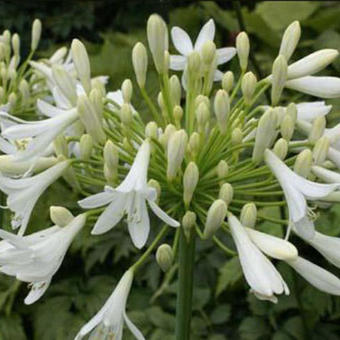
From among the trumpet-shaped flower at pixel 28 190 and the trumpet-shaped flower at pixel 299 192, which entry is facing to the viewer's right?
the trumpet-shaped flower at pixel 299 192

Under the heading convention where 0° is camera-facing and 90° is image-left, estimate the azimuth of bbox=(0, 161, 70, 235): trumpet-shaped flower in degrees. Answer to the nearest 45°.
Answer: approximately 90°

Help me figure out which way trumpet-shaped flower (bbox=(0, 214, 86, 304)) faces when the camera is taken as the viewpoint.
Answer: facing to the left of the viewer

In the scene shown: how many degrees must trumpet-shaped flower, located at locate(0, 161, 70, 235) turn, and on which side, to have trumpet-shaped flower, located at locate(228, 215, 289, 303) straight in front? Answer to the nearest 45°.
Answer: approximately 135° to its left

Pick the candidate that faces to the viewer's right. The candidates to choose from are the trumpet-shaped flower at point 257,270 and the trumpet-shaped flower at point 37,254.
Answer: the trumpet-shaped flower at point 257,270

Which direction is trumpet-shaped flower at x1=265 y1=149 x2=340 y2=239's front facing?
to the viewer's right

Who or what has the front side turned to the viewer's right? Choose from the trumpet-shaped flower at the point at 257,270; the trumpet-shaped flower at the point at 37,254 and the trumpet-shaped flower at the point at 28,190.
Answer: the trumpet-shaped flower at the point at 257,270

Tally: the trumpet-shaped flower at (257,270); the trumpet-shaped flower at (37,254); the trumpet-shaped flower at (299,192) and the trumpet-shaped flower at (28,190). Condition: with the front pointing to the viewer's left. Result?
2

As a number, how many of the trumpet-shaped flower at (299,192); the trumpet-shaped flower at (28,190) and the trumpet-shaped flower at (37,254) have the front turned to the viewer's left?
2

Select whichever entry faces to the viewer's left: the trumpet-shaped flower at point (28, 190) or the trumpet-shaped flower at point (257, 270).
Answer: the trumpet-shaped flower at point (28, 190)

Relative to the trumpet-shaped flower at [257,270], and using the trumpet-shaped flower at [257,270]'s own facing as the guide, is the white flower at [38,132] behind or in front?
behind

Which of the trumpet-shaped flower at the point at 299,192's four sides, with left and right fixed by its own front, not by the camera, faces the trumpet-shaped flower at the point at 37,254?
back
